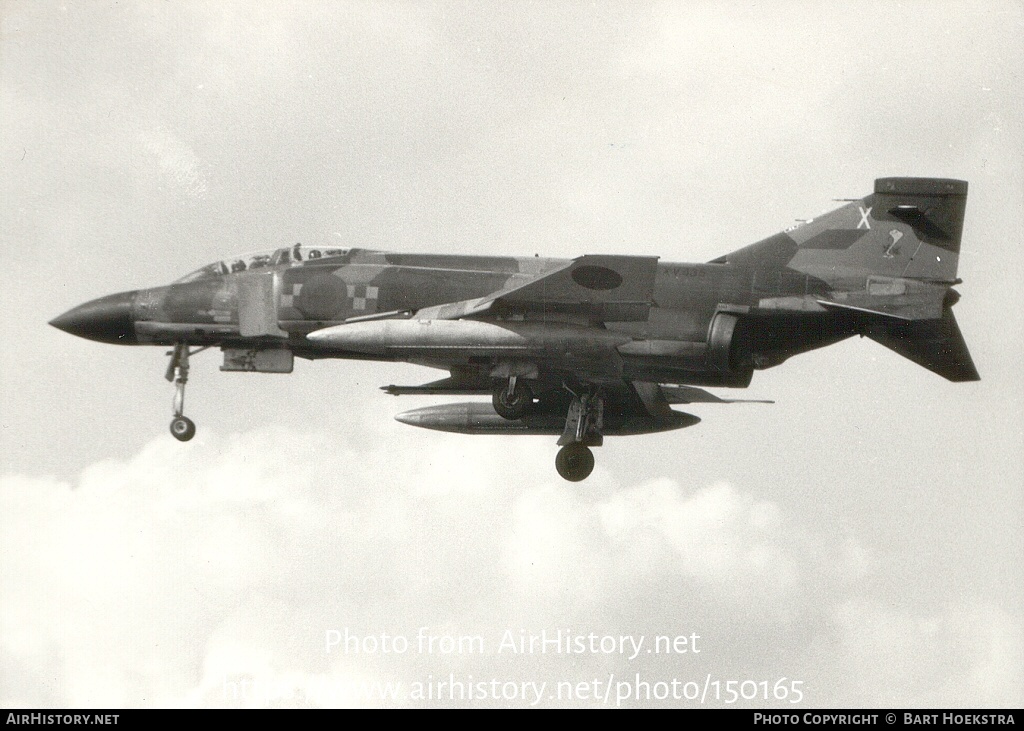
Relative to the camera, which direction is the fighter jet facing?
to the viewer's left

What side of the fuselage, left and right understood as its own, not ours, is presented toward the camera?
left
